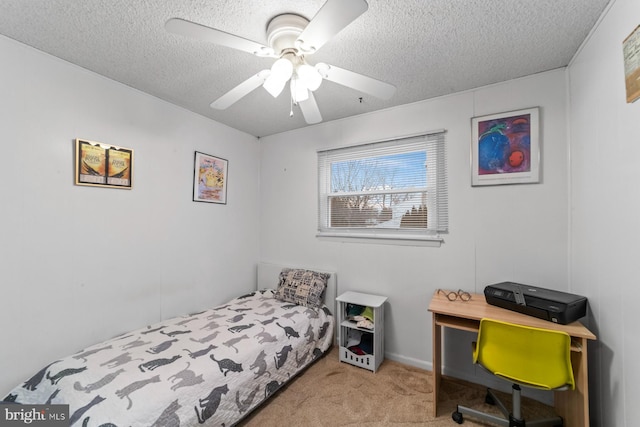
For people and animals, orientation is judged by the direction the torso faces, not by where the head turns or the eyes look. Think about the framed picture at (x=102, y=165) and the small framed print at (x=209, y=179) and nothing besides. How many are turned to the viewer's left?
0

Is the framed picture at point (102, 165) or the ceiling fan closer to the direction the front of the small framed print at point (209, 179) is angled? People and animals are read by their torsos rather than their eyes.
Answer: the ceiling fan

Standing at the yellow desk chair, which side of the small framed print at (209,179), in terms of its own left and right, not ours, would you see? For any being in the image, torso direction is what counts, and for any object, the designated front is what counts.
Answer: front

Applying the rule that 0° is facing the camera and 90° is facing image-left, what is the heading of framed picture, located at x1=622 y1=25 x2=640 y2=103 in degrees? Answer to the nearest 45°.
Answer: approximately 90°

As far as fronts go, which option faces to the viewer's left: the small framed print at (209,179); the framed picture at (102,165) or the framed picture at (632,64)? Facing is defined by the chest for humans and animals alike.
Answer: the framed picture at (632,64)

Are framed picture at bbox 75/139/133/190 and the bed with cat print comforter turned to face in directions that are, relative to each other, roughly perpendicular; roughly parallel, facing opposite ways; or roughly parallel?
roughly perpendicular

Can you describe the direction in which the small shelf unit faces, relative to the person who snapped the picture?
facing the viewer and to the left of the viewer

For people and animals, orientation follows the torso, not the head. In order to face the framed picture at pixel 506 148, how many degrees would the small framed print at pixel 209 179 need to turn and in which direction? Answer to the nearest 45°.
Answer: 0° — it already faces it

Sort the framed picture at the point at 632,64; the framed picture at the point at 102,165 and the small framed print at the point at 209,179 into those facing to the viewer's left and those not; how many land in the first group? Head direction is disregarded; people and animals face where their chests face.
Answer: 1

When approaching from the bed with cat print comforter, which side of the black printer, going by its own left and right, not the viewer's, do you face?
front

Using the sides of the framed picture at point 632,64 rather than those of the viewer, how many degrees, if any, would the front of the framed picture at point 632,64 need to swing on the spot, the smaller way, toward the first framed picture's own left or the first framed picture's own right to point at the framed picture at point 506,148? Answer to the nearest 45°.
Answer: approximately 45° to the first framed picture's own right

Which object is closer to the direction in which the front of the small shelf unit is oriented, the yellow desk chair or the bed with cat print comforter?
the bed with cat print comforter
